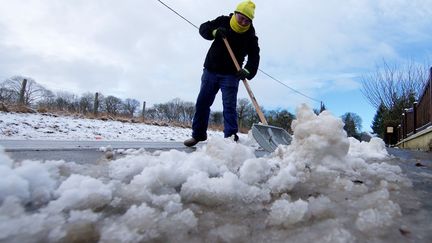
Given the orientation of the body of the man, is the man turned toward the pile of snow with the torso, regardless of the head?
yes

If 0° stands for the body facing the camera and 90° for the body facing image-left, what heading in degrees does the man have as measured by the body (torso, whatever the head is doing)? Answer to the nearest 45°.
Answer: approximately 0°
